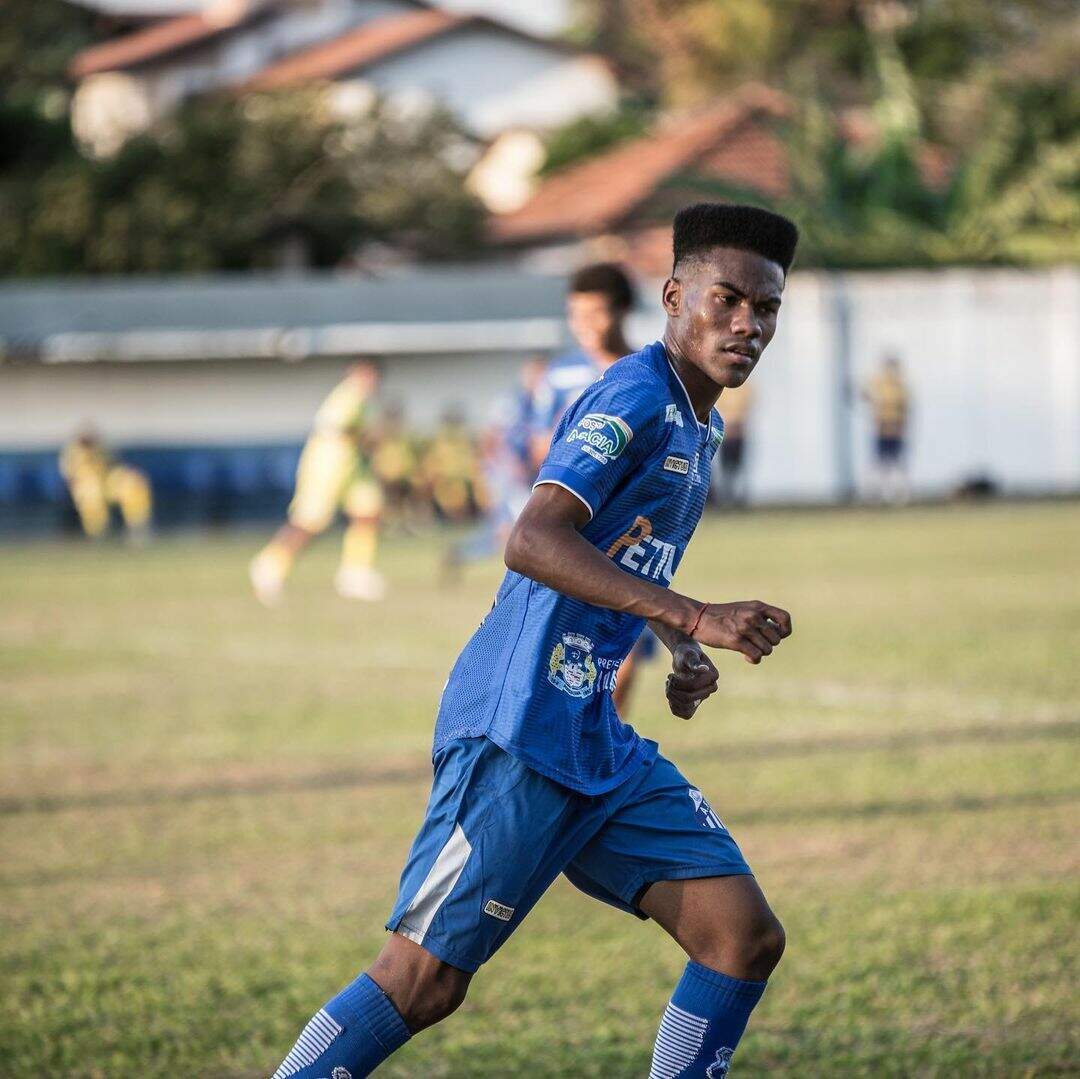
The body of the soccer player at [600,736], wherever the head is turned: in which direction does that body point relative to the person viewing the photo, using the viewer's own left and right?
facing the viewer and to the right of the viewer

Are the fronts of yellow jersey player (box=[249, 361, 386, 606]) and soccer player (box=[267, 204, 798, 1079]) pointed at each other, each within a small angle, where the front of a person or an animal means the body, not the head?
no

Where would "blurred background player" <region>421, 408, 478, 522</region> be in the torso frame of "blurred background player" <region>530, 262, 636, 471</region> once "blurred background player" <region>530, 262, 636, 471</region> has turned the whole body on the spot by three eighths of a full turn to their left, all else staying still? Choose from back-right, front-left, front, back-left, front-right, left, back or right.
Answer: left

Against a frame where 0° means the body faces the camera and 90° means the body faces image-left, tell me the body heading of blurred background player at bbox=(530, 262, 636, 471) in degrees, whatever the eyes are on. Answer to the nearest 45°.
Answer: approximately 45°

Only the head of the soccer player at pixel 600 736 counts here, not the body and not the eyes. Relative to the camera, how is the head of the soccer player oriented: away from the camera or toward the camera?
toward the camera

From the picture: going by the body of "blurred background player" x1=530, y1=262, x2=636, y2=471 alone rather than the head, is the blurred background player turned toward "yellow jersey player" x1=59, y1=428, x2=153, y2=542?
no

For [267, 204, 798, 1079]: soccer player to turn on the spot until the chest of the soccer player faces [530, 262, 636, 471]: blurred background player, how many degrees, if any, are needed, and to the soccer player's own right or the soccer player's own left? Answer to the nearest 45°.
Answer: approximately 135° to the soccer player's own left

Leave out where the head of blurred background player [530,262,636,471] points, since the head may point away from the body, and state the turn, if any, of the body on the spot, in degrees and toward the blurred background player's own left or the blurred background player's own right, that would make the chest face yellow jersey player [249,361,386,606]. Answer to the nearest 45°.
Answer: approximately 135° to the blurred background player's own right

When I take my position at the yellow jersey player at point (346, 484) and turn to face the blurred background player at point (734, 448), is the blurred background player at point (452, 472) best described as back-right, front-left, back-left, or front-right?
front-left

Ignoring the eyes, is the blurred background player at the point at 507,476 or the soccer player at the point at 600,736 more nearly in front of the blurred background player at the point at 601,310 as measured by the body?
the soccer player

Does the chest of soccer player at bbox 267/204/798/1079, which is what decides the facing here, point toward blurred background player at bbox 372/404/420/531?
no

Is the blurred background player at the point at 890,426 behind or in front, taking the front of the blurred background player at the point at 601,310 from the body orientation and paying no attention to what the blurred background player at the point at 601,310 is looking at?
behind

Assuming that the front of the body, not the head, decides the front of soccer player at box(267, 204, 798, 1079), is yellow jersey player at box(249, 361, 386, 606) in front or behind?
behind
